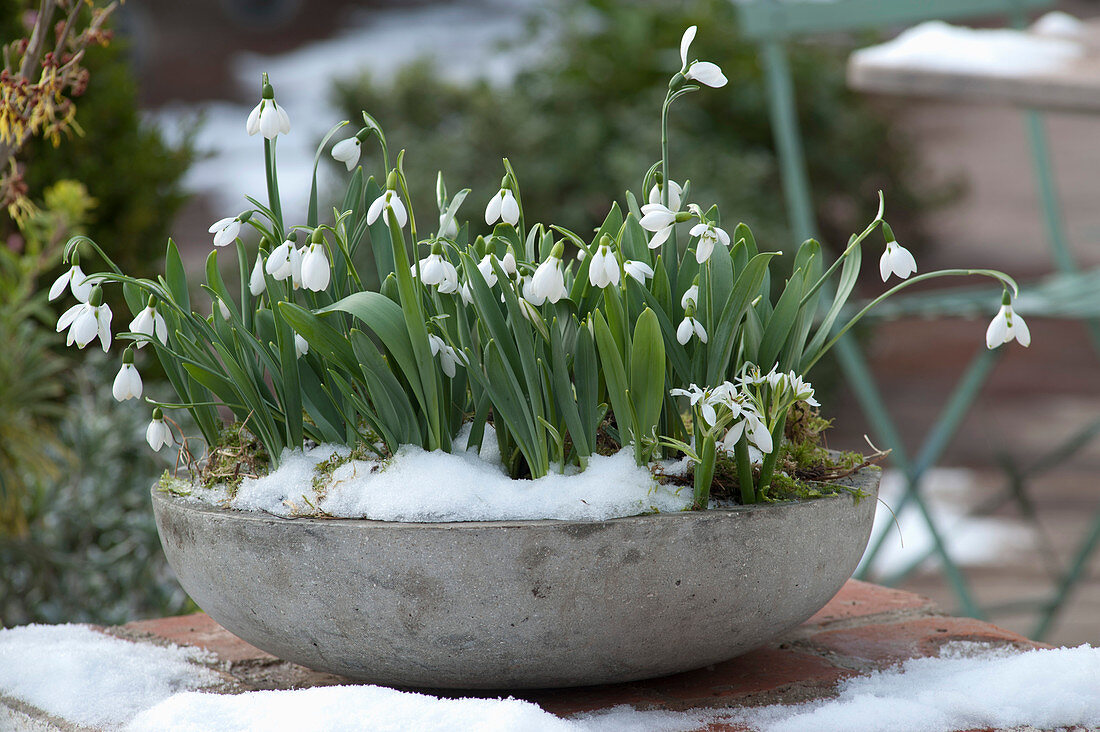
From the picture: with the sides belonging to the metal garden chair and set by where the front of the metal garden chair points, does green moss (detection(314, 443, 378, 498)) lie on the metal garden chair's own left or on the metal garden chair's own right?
on the metal garden chair's own right

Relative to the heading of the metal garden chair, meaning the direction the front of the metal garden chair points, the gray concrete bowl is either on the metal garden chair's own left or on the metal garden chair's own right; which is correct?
on the metal garden chair's own right

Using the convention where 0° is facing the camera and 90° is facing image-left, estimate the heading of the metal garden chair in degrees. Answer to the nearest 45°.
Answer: approximately 315°
